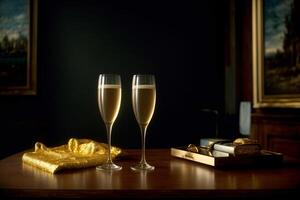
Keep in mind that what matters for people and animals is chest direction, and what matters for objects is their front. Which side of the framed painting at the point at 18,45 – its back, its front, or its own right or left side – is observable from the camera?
front

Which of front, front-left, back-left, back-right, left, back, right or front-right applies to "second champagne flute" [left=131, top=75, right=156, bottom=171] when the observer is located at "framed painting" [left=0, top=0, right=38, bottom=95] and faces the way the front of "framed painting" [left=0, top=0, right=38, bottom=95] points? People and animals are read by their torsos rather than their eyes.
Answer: front

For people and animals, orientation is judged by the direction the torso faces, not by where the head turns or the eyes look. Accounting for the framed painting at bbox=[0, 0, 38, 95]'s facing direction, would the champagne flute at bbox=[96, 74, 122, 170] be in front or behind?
in front

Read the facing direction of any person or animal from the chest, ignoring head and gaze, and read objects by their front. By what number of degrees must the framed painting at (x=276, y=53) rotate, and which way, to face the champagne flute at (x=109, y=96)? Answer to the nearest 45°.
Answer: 0° — it already faces it

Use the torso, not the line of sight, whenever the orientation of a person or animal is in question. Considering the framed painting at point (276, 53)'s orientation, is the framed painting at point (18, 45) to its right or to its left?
on its right

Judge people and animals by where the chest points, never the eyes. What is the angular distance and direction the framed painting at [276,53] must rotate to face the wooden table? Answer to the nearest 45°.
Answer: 0° — it already faces it

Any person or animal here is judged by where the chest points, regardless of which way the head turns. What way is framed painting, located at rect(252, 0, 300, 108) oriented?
toward the camera

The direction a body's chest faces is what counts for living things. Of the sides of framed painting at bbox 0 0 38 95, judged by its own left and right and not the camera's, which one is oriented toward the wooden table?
front

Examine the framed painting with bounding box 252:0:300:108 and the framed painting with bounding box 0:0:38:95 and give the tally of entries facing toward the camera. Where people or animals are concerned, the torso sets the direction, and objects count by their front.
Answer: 2

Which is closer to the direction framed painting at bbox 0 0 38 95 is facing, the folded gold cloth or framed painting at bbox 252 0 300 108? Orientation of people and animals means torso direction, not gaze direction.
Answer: the folded gold cloth

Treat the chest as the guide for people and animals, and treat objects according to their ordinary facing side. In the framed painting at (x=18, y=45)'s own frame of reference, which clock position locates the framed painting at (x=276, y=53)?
the framed painting at (x=276, y=53) is roughly at 10 o'clock from the framed painting at (x=18, y=45).

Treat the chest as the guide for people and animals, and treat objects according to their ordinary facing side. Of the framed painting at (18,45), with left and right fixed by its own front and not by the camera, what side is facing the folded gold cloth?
front
